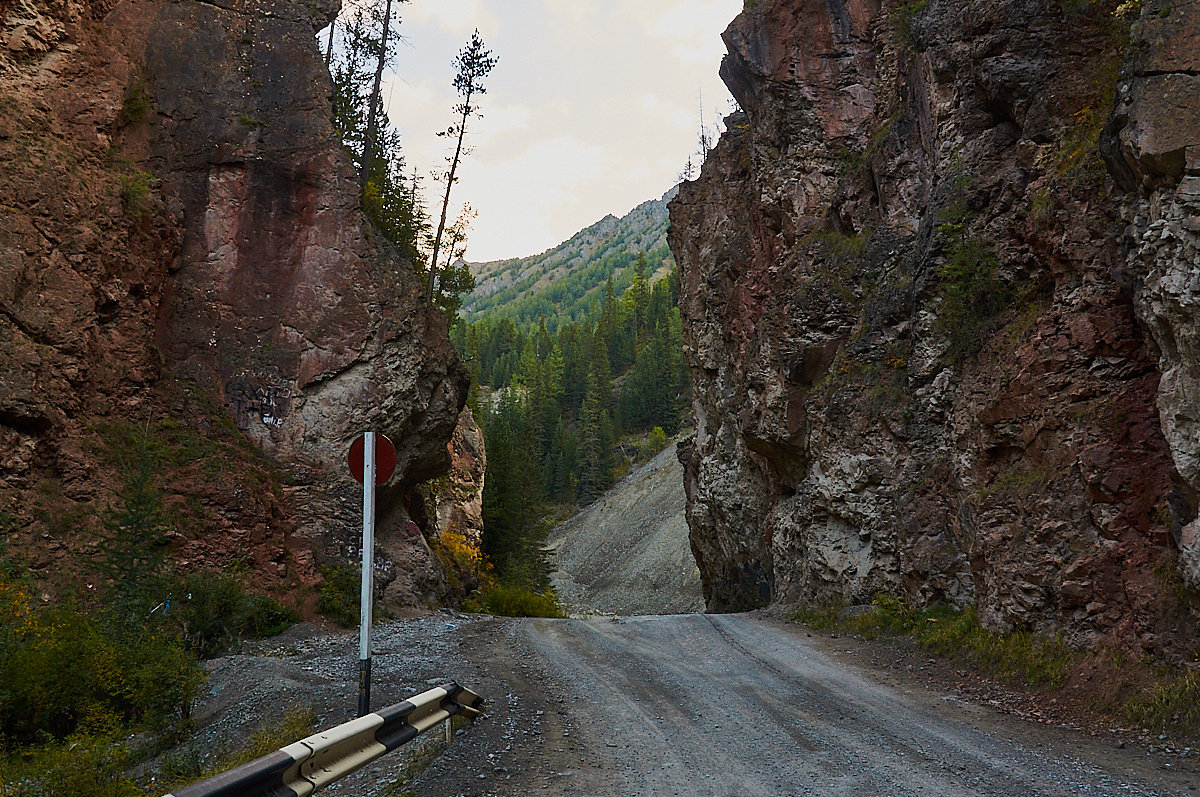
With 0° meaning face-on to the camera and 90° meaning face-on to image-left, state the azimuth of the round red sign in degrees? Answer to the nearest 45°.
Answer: approximately 180°

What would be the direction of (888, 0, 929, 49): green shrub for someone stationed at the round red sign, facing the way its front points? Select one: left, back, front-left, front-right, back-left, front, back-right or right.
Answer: front-right

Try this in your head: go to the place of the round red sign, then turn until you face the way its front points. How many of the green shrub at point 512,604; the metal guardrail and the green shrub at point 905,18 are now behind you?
1

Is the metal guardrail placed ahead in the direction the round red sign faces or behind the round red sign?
behind

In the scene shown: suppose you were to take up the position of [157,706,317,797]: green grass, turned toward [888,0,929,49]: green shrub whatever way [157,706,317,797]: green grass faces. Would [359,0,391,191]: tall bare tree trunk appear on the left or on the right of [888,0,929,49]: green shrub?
left

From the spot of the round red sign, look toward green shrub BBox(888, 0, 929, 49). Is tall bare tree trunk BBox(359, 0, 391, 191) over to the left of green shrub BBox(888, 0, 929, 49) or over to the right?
left

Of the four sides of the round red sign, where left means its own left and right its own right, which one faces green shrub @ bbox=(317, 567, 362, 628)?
front

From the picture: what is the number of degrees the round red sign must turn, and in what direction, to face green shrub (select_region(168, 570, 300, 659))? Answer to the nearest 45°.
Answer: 0° — it already faces it
